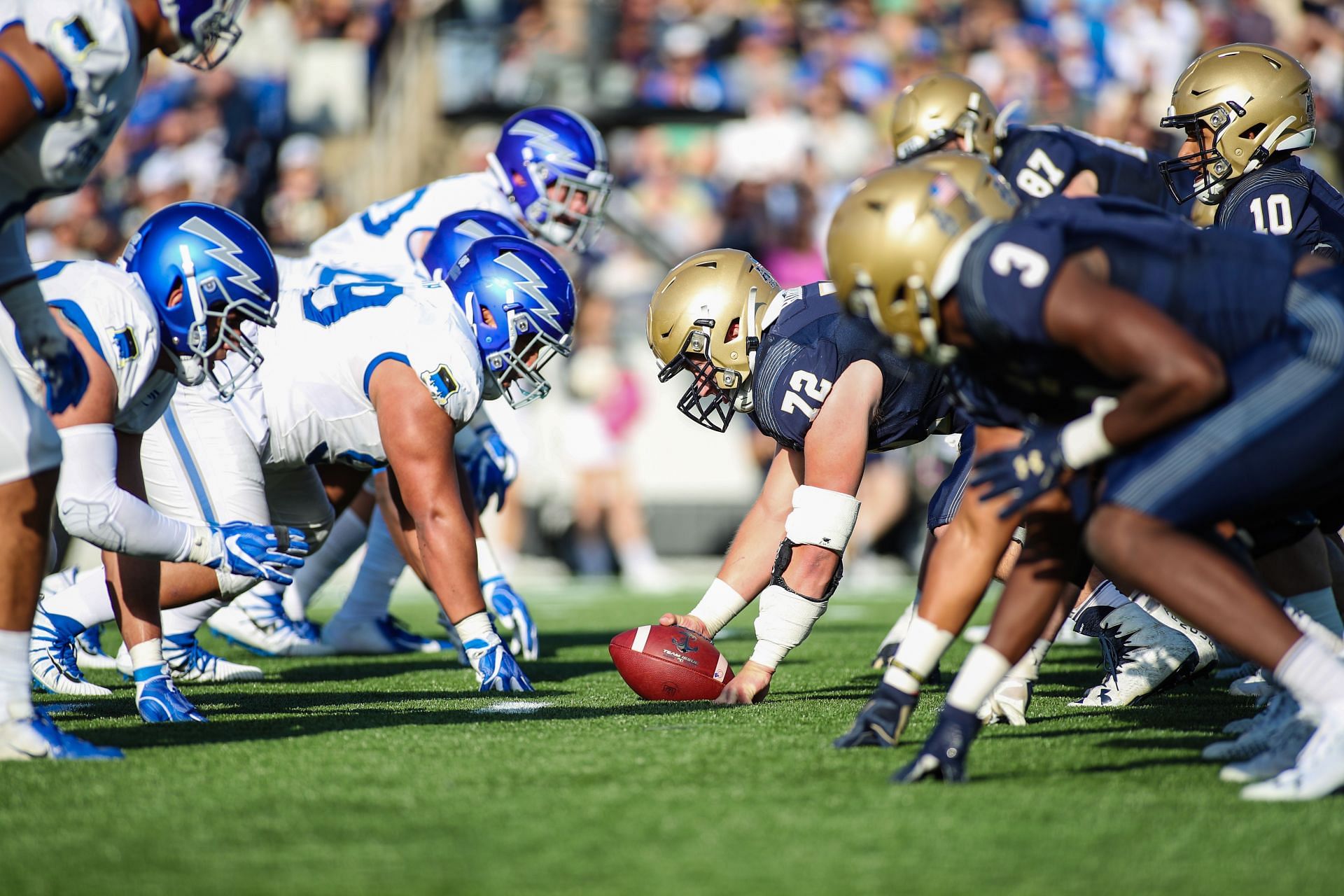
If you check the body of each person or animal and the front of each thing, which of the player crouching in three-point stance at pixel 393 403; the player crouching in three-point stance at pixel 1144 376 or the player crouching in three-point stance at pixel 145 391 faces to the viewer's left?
the player crouching in three-point stance at pixel 1144 376

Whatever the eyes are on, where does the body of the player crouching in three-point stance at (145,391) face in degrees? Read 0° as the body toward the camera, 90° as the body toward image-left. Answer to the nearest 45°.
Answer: approximately 270°

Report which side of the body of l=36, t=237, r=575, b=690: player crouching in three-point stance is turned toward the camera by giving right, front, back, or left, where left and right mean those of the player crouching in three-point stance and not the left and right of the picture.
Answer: right

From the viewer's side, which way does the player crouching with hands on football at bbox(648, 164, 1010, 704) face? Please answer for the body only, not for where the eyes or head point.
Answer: to the viewer's left

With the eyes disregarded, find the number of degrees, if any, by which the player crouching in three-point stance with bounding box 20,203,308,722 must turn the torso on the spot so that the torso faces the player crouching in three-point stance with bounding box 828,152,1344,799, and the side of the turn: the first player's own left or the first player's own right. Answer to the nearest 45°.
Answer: approximately 45° to the first player's own right

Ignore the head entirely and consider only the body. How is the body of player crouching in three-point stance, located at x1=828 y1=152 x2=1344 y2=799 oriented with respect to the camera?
to the viewer's left
